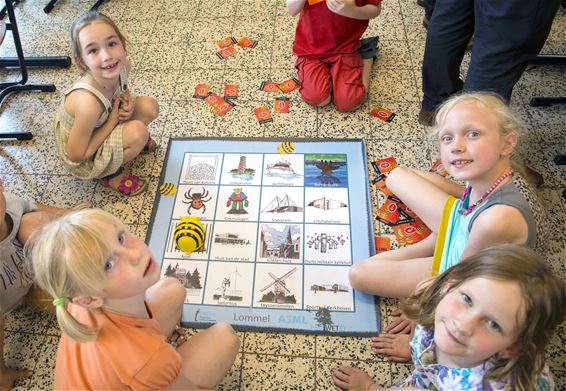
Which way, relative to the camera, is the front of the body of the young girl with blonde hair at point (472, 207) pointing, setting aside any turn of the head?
to the viewer's left

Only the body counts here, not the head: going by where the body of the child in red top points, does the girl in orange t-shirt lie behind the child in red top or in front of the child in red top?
in front

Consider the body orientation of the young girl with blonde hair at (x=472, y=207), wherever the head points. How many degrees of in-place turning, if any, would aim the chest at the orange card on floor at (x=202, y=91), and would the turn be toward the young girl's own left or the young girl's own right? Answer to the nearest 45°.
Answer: approximately 45° to the young girl's own right

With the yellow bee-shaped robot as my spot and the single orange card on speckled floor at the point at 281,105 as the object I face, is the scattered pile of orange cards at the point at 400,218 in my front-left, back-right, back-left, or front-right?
front-right

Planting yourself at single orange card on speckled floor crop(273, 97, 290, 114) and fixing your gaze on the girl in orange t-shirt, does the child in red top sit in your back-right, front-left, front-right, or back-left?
back-left

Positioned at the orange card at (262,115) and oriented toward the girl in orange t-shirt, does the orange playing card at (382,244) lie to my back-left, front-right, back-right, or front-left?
front-left

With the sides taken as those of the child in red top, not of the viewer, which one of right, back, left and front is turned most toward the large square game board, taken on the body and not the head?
front

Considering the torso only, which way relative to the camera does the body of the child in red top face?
toward the camera

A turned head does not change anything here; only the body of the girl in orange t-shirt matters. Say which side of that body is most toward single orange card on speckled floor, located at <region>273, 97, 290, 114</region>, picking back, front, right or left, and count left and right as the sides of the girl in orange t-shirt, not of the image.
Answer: front

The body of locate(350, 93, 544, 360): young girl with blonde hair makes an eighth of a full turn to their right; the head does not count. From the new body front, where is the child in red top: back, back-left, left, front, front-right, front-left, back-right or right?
front

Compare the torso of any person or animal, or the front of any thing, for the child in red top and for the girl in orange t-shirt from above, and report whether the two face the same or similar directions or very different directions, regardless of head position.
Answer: very different directions

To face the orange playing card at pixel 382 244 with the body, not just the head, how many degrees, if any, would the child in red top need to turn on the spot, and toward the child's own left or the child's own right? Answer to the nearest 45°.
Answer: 0° — they already face it
